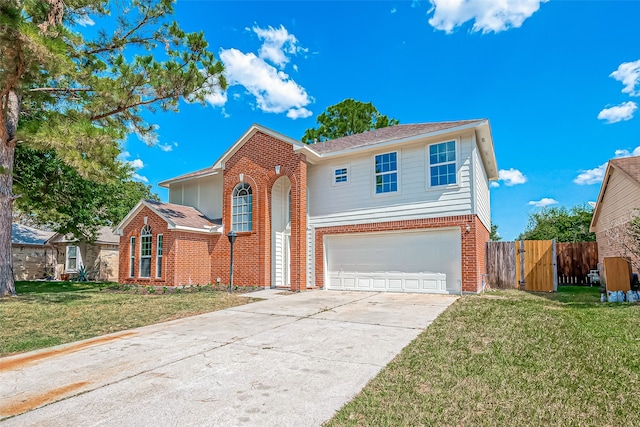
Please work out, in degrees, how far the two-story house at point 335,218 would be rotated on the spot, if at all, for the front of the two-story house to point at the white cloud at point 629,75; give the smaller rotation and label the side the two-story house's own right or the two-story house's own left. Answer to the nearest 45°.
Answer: approximately 135° to the two-story house's own left

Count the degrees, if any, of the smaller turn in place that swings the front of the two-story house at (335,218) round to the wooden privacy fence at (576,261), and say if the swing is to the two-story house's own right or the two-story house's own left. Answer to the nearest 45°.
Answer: approximately 135° to the two-story house's own left

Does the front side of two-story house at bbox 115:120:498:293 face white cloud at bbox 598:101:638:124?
no

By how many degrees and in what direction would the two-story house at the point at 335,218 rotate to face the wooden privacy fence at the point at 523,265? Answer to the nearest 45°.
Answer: approximately 135° to its left

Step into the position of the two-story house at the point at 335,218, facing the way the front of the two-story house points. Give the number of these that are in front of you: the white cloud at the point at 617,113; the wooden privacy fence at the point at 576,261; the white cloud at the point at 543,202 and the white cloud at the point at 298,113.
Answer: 0

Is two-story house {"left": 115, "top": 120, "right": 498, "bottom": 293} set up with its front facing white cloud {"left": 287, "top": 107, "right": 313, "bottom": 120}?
no

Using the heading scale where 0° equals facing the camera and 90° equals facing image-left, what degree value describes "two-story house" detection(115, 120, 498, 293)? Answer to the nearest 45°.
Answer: approximately 45°

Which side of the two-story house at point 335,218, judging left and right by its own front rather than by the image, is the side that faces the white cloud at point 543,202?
back

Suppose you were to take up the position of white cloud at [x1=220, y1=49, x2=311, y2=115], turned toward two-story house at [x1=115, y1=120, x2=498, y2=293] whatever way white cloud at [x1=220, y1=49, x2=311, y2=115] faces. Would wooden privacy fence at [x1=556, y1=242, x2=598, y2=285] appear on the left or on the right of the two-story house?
left

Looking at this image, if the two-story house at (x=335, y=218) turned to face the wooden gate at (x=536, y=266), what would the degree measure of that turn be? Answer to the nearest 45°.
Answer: approximately 135° to its left

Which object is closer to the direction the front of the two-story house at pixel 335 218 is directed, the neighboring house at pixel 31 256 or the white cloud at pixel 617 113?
the neighboring house
